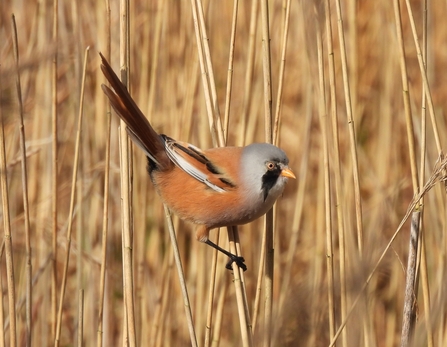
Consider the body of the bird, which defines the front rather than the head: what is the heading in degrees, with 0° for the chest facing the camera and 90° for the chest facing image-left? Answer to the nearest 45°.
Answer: approximately 270°

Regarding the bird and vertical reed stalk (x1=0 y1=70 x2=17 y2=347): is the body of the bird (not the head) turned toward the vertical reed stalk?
no
